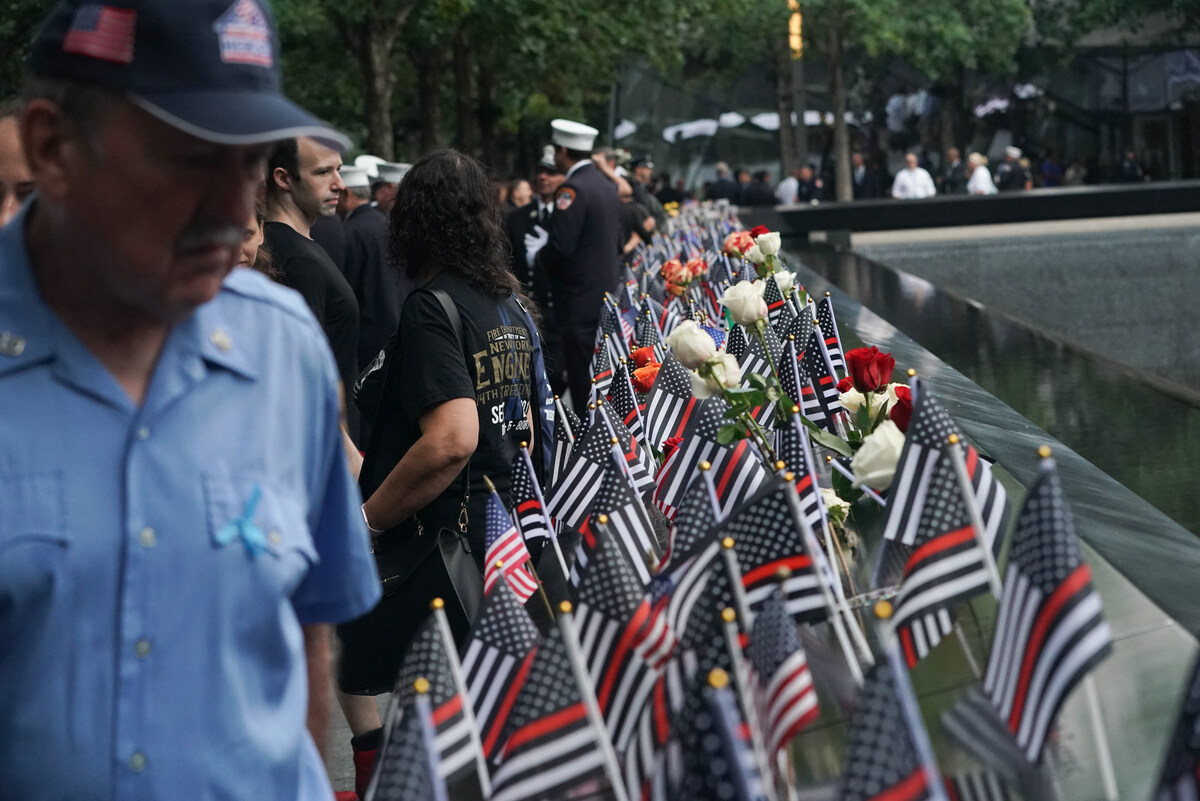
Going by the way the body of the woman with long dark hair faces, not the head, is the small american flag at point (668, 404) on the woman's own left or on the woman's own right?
on the woman's own right

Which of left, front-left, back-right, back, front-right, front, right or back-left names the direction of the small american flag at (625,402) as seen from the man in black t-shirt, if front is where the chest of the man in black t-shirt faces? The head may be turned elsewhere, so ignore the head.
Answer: front

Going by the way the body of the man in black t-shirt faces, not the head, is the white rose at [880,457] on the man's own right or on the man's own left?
on the man's own right

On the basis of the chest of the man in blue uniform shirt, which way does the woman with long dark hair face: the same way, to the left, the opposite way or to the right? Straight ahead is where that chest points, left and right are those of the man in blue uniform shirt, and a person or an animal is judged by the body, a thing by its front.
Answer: the opposite way

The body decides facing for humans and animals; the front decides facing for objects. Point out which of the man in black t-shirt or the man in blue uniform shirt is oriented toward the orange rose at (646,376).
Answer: the man in black t-shirt

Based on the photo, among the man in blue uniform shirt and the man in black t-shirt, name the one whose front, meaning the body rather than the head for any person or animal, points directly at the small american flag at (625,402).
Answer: the man in black t-shirt

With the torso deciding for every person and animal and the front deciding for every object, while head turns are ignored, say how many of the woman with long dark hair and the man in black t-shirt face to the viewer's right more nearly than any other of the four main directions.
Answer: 1

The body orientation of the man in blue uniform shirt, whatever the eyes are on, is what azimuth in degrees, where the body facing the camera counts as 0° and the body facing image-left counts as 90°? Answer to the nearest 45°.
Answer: approximately 315°

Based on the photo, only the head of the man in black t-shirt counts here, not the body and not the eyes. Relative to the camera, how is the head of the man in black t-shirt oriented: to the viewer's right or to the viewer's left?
to the viewer's right

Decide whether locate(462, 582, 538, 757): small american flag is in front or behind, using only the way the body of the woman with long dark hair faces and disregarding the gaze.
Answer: behind

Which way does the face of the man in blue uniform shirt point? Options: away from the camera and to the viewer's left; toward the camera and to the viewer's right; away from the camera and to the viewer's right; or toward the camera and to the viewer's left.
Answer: toward the camera and to the viewer's right

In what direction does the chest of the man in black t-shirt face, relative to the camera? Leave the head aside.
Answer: to the viewer's right

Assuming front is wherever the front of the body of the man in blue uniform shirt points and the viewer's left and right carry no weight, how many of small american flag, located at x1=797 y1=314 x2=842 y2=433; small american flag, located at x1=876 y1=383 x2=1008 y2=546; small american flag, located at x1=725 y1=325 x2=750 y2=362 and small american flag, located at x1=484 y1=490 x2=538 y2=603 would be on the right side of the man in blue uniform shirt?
0

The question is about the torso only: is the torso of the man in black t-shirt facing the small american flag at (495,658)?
no
